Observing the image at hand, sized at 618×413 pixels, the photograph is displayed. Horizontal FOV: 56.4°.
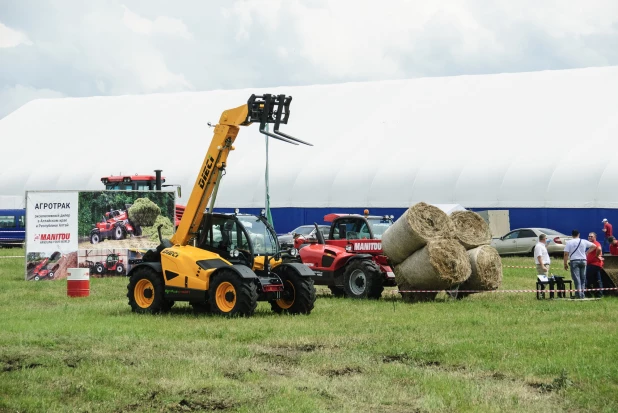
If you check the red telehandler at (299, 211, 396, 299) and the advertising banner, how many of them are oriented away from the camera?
0

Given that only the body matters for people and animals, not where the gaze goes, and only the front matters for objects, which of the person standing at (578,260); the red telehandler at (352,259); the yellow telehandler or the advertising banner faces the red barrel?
the advertising banner

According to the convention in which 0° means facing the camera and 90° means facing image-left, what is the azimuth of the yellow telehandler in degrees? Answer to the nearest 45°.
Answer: approximately 315°

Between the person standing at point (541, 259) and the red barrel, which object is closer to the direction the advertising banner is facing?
the red barrel

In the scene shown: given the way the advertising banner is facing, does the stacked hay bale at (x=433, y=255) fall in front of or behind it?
in front

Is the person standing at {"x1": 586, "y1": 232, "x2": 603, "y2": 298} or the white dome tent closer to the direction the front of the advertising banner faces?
the person standing

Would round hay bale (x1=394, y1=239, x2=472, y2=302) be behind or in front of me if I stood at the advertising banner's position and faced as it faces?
in front
